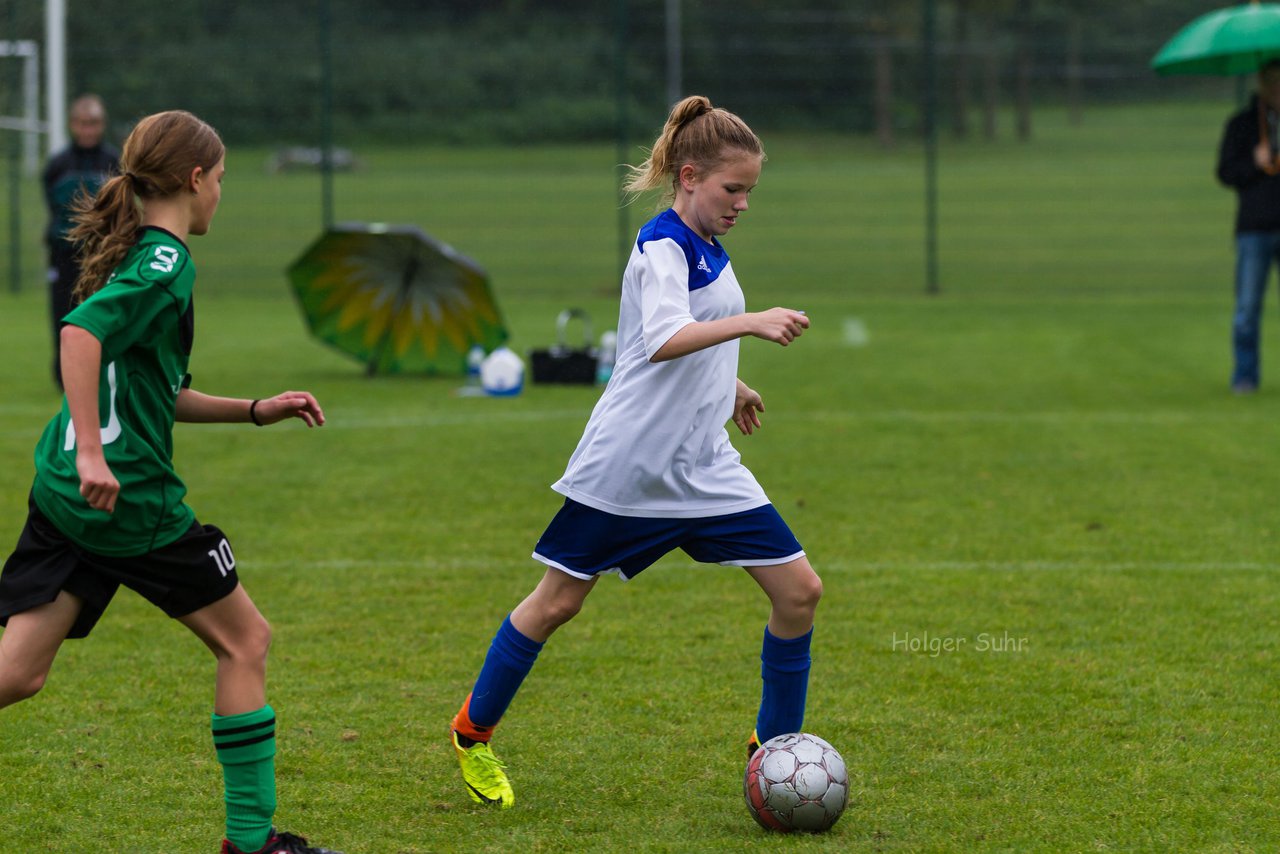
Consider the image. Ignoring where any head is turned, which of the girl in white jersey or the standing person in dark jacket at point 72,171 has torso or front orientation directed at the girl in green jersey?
the standing person in dark jacket

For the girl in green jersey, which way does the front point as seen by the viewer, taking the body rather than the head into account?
to the viewer's right

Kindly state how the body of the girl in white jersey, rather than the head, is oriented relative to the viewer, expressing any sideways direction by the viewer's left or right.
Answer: facing to the right of the viewer

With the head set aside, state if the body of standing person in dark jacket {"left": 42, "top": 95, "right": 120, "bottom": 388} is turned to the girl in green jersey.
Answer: yes

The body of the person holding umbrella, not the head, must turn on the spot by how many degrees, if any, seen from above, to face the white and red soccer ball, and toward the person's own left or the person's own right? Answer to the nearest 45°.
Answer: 0° — they already face it
